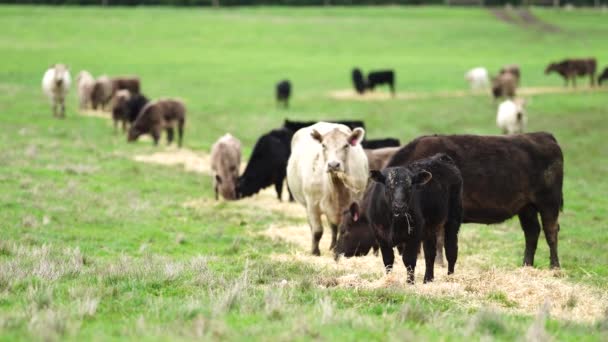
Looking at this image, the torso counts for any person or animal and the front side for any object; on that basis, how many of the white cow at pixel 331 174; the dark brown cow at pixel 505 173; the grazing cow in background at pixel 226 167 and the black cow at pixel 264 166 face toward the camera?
2

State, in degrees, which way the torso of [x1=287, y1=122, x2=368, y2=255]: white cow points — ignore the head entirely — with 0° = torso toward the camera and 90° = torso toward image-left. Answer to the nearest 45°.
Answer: approximately 0°

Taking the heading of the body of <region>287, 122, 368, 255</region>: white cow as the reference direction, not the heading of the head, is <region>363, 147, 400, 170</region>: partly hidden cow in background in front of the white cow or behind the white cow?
behind

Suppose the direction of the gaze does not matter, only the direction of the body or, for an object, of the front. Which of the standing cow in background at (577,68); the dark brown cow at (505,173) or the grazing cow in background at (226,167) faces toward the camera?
the grazing cow in background at (226,167)

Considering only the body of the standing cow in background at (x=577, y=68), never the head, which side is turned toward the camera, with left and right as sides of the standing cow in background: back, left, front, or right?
left

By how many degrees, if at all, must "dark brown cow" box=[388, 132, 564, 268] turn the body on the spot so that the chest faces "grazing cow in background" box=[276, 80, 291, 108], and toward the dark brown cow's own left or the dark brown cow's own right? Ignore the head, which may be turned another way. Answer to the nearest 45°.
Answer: approximately 90° to the dark brown cow's own right

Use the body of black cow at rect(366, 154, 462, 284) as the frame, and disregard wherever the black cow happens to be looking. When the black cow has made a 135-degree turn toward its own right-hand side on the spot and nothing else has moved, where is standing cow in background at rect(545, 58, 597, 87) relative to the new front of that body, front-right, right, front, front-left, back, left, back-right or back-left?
front

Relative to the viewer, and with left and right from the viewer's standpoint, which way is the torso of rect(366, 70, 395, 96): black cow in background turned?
facing to the left of the viewer

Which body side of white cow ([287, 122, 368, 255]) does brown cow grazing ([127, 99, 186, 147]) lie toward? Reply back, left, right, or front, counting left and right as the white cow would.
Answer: back

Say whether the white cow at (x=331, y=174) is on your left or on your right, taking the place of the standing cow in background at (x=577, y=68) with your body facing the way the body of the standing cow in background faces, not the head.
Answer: on your left

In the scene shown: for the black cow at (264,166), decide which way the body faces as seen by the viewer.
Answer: to the viewer's left

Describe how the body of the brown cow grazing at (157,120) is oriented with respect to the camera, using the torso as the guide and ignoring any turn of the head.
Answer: to the viewer's left

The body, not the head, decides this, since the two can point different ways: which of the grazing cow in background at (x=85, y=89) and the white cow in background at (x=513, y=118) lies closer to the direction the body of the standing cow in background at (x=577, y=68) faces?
the grazing cow in background
